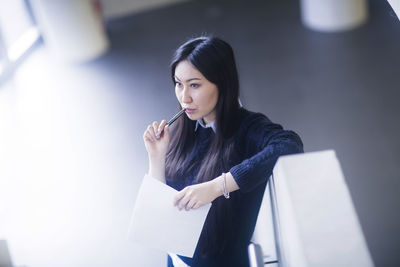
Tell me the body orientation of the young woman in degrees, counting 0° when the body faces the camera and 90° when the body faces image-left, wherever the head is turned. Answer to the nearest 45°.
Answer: approximately 45°
